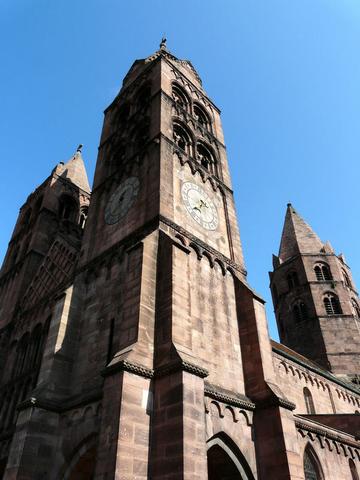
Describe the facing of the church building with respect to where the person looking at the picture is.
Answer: facing the viewer and to the left of the viewer
